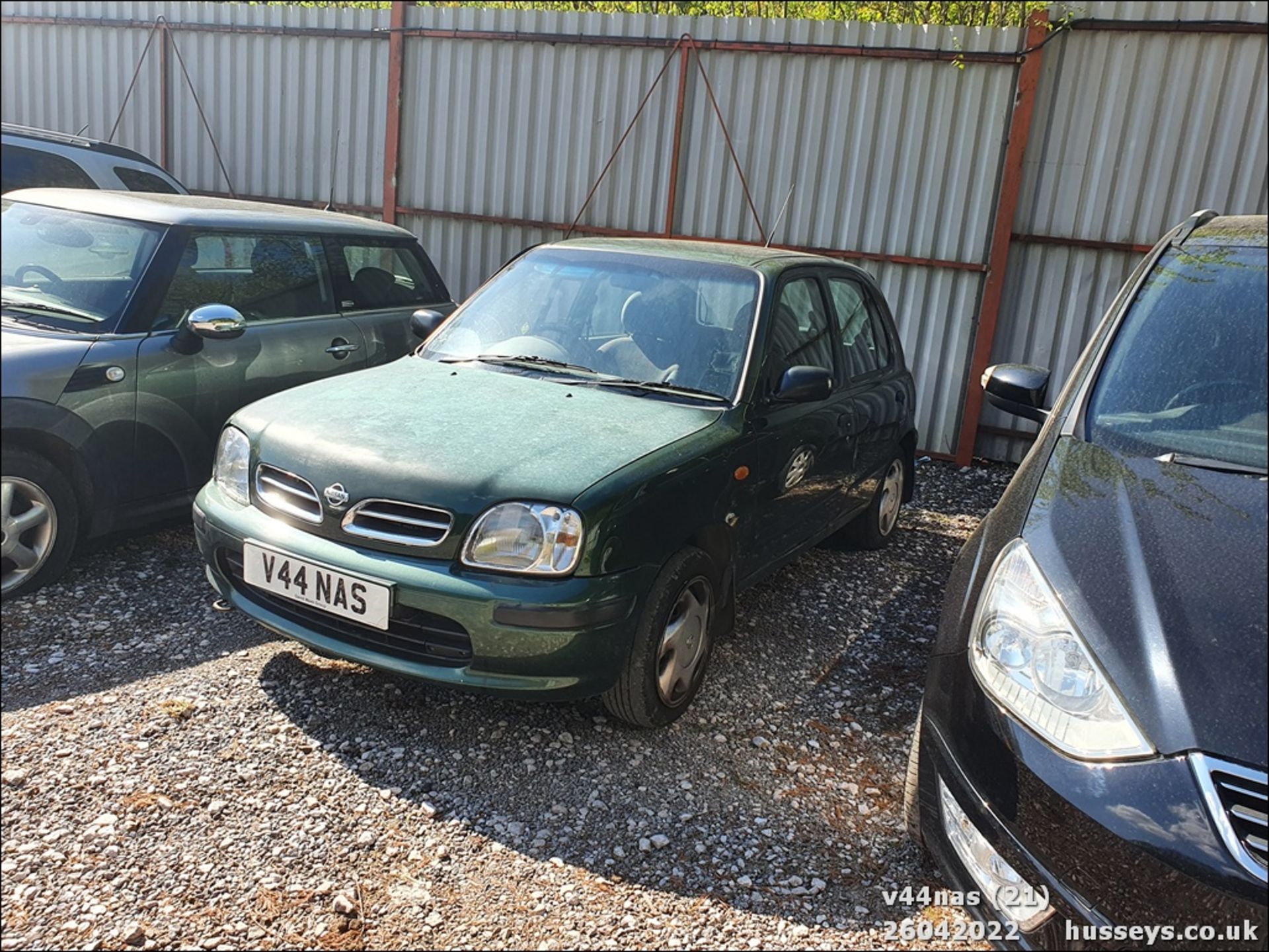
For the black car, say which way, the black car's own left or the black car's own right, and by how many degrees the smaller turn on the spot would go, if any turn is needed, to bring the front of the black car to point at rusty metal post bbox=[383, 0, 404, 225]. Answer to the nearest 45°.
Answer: approximately 135° to the black car's own right

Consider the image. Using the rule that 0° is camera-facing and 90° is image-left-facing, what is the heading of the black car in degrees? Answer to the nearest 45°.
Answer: approximately 0°

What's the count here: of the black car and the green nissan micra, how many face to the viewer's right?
0

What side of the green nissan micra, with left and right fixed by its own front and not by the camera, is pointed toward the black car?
left

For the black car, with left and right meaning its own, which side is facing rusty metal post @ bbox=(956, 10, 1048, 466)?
back

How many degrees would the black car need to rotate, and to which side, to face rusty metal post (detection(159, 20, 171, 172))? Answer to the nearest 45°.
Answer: approximately 135° to its right

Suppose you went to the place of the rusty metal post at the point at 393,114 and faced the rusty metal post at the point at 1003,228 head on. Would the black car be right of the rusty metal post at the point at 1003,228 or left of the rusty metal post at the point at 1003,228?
right

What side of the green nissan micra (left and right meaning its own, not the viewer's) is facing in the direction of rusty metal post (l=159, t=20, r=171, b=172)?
right

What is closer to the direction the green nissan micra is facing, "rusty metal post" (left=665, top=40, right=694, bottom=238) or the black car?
the black car
